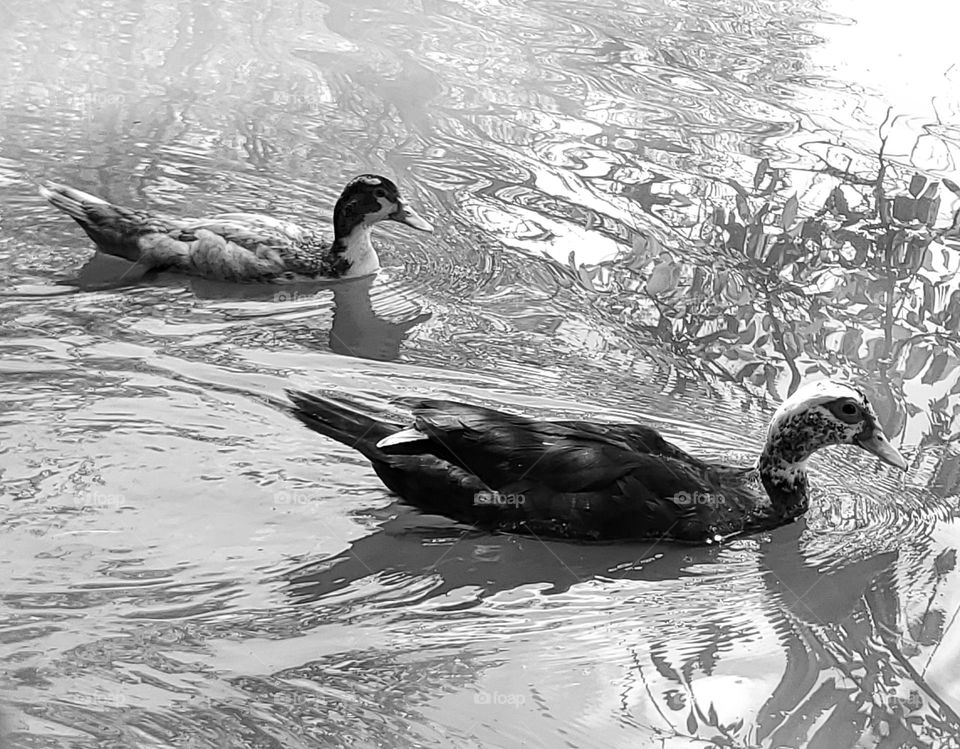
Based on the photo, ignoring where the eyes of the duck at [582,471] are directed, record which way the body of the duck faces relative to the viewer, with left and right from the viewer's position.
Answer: facing to the right of the viewer
